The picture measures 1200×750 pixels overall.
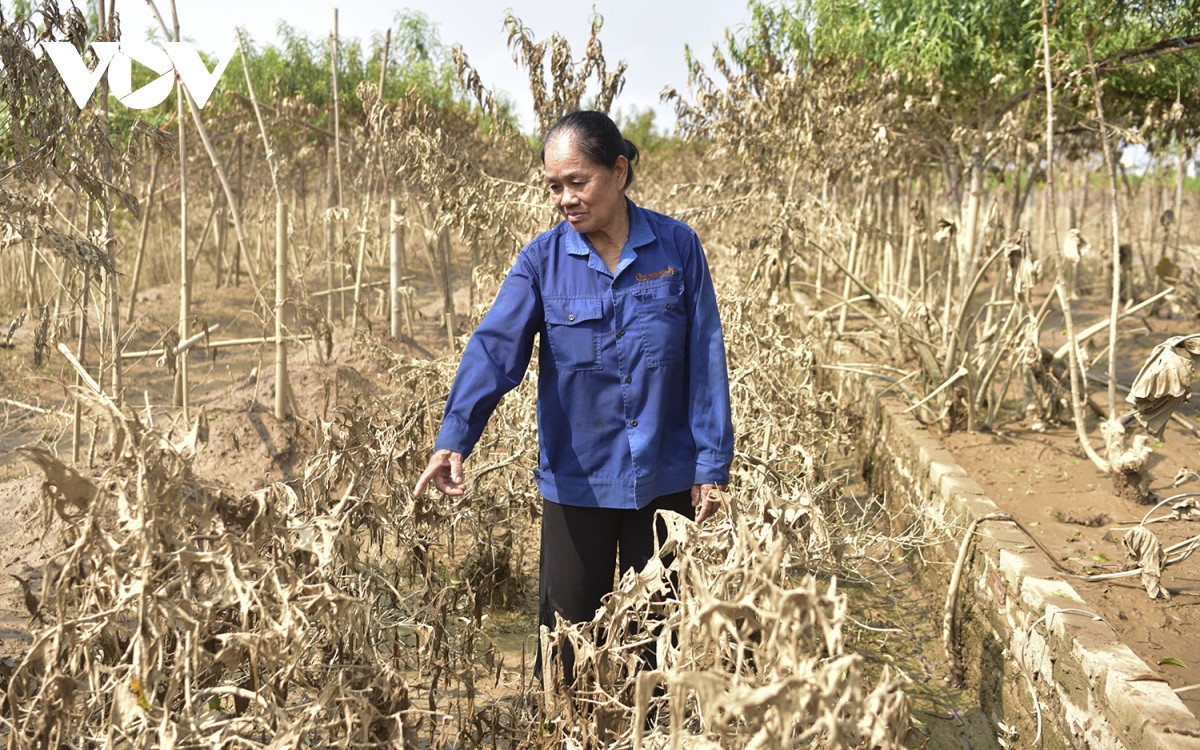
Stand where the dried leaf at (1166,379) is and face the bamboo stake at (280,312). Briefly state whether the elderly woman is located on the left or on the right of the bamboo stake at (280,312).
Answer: left

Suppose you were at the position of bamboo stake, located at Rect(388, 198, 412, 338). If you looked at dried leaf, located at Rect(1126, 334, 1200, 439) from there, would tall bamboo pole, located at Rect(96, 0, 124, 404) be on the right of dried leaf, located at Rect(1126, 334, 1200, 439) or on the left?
right

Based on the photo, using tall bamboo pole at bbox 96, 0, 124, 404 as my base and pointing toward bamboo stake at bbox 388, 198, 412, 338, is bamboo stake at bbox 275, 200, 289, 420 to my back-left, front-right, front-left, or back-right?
front-right

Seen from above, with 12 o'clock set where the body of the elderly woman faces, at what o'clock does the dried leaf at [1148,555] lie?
The dried leaf is roughly at 8 o'clock from the elderly woman.

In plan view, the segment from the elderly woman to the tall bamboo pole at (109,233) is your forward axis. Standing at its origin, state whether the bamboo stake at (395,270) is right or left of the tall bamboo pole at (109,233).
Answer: right

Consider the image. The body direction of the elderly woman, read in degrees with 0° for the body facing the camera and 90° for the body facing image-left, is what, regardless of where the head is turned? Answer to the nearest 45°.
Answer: approximately 0°

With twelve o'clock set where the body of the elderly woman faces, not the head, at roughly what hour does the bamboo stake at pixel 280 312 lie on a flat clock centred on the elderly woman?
The bamboo stake is roughly at 5 o'clock from the elderly woman.

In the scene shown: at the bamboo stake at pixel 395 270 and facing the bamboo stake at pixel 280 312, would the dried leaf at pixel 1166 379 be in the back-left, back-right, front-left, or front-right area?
front-left

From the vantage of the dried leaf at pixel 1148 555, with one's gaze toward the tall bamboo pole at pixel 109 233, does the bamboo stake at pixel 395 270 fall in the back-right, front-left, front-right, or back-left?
front-right

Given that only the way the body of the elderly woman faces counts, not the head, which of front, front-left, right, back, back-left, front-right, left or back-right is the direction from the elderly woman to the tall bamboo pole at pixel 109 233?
back-right

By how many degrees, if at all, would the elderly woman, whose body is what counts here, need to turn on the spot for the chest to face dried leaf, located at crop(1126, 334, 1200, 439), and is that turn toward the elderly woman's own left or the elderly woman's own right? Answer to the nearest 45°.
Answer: approximately 135° to the elderly woman's own left

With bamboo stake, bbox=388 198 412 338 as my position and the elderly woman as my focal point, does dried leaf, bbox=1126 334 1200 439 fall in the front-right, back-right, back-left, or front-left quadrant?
front-left
